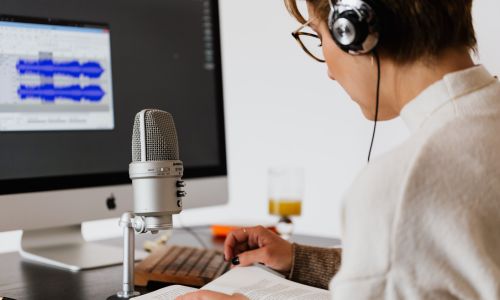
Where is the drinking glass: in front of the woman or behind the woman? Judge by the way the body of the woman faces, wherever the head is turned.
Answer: in front

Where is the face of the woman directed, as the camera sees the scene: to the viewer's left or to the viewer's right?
to the viewer's left

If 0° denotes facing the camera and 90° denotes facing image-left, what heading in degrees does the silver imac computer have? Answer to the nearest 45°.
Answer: approximately 315°

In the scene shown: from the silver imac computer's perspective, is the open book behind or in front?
in front

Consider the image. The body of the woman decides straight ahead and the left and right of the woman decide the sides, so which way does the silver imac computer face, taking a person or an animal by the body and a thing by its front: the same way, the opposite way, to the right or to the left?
the opposite way

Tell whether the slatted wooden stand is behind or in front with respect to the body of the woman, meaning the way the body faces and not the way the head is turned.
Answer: in front

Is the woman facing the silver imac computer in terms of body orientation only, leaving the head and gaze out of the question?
yes

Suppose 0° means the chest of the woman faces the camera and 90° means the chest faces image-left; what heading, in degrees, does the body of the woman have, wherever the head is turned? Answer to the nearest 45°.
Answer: approximately 135°
